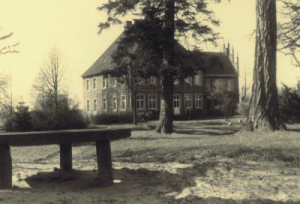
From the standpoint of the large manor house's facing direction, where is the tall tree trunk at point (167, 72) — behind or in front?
in front

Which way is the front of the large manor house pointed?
toward the camera

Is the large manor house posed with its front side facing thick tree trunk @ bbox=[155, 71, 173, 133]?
yes

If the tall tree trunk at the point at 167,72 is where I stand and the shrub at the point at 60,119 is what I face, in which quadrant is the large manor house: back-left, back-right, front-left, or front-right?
front-right

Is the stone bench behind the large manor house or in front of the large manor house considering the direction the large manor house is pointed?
in front
